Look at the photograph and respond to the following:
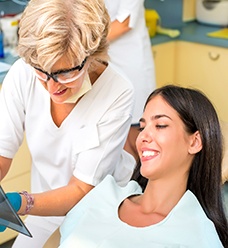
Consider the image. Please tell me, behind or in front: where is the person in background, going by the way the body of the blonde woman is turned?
behind

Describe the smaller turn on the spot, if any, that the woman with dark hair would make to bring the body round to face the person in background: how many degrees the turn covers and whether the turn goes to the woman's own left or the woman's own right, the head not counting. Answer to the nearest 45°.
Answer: approximately 135° to the woman's own right

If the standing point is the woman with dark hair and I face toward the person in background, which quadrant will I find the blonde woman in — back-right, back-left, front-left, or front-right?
front-left

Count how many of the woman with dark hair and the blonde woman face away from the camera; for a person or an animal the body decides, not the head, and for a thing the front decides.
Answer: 0

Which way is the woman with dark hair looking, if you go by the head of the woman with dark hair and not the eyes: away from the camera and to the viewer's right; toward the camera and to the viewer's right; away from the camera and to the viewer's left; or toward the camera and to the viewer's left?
toward the camera and to the viewer's left

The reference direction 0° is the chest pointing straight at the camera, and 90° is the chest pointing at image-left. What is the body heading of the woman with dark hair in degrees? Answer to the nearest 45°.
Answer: approximately 45°

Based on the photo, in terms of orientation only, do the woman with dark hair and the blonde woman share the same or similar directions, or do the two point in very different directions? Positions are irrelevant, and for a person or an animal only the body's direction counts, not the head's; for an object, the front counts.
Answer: same or similar directions
